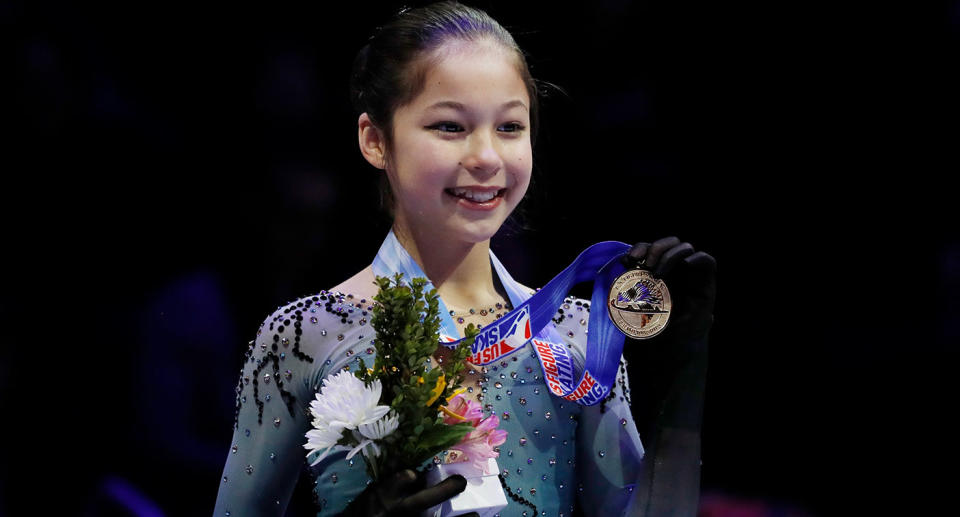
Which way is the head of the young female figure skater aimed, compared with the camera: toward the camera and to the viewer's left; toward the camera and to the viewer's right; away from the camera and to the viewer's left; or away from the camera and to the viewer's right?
toward the camera and to the viewer's right

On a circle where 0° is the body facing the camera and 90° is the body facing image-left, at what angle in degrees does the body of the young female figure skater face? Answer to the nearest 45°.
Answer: approximately 315°
